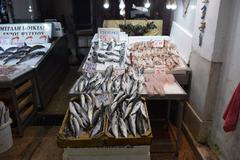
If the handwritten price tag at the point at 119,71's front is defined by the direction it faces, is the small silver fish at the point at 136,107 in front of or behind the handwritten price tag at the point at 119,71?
in front

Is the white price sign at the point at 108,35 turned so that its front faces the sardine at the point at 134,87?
yes

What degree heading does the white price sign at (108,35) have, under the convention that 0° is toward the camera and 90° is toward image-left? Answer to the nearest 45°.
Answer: approximately 0°

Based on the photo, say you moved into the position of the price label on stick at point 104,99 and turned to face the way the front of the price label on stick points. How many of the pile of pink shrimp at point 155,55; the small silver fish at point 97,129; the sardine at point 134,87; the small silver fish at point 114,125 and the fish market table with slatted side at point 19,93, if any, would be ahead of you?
2

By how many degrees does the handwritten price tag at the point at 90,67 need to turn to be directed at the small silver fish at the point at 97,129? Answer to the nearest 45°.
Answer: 0° — it already faces it

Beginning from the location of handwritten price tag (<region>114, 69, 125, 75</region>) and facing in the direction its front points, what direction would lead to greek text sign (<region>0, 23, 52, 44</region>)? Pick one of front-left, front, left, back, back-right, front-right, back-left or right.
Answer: back-right

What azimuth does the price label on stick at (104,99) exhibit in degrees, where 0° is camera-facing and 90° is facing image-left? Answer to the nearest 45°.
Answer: approximately 0°

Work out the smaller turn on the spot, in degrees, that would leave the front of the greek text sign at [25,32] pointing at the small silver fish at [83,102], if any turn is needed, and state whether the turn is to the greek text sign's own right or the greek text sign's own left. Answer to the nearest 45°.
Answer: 0° — it already faces it
